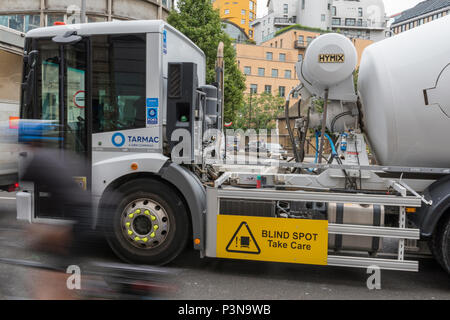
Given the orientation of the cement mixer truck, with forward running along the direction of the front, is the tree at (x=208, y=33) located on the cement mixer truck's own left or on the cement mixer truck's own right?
on the cement mixer truck's own right

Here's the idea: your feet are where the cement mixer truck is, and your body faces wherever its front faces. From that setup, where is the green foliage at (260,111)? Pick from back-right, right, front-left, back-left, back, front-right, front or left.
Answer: right

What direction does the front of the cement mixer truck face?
to the viewer's left
